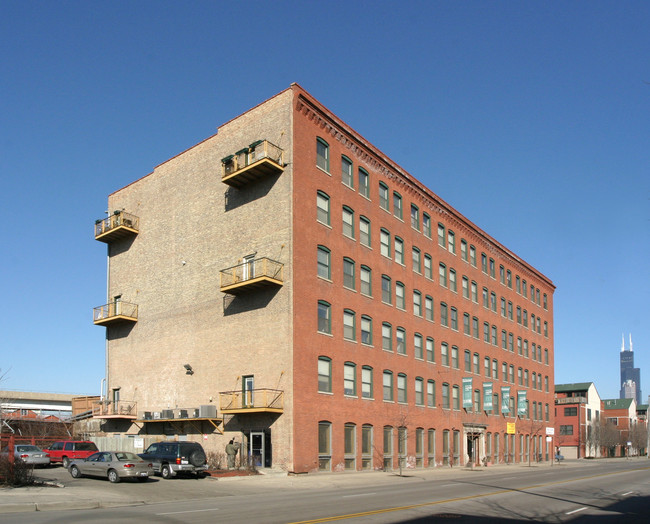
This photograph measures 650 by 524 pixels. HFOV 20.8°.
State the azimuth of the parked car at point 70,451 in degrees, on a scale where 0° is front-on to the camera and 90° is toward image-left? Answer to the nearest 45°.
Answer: approximately 135°

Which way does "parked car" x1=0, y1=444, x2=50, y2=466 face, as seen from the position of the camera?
facing away from the viewer and to the left of the viewer

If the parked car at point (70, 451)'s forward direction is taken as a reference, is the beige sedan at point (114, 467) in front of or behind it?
behind

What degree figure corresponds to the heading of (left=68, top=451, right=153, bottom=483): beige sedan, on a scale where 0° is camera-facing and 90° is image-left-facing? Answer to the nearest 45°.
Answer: approximately 135°

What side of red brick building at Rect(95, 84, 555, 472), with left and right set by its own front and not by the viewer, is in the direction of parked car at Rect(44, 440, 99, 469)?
right

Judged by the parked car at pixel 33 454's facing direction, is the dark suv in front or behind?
behind

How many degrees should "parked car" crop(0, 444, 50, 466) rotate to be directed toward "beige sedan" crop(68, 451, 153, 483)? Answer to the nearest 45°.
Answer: approximately 135° to its left

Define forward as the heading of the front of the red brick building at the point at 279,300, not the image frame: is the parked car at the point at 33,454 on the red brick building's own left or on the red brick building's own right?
on the red brick building's own right

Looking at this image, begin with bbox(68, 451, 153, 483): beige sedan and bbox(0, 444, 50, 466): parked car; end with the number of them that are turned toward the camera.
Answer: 0
